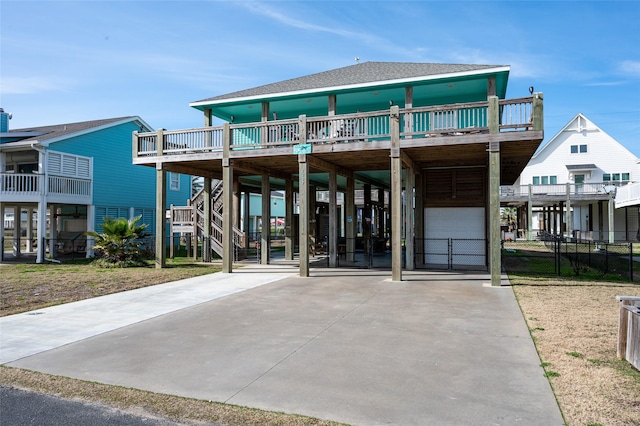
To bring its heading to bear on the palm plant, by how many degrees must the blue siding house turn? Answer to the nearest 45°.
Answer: approximately 45° to its left

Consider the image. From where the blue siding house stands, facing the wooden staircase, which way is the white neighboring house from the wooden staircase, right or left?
left

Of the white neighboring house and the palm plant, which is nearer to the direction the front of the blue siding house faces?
the palm plant

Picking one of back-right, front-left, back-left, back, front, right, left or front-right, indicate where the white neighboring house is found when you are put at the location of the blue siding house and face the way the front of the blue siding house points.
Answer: back-left

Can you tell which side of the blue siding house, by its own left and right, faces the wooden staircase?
left

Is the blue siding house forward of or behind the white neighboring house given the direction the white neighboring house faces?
forward
